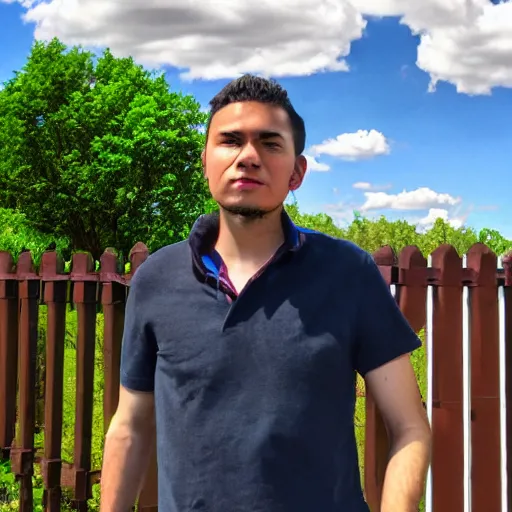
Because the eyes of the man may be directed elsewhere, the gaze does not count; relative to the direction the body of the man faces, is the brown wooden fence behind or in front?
behind

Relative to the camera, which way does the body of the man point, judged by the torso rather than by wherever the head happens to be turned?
toward the camera

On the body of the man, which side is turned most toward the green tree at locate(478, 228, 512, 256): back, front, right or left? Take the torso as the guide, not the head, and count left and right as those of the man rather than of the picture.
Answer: back

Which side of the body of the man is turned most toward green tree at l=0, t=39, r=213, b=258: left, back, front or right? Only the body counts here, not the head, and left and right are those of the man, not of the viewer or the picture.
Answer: back
